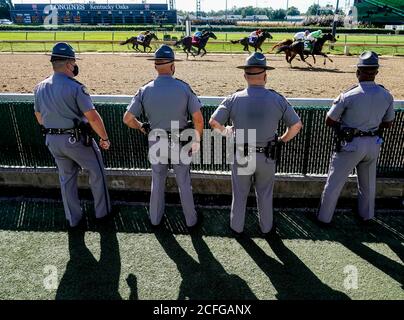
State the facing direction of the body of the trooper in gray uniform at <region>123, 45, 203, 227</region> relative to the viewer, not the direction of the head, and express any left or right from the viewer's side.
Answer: facing away from the viewer

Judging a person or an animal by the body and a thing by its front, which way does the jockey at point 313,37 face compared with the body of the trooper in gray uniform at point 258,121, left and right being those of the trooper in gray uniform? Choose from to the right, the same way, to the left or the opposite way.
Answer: to the right

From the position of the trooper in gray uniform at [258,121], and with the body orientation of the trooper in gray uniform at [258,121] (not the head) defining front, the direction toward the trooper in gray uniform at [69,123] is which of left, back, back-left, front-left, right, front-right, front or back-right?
left

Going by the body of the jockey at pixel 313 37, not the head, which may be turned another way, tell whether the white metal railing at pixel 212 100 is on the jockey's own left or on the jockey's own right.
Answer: on the jockey's own right

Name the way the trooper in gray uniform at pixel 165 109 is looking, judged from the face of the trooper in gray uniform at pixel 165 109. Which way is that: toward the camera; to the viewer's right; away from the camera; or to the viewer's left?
away from the camera

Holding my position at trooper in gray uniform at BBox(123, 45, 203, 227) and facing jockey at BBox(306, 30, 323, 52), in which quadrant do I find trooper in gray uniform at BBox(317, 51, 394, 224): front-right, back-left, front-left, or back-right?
front-right

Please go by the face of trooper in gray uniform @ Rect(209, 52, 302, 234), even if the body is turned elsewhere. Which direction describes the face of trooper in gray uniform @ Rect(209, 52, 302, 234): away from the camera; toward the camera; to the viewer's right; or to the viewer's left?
away from the camera

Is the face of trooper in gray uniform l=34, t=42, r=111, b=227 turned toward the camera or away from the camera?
away from the camera

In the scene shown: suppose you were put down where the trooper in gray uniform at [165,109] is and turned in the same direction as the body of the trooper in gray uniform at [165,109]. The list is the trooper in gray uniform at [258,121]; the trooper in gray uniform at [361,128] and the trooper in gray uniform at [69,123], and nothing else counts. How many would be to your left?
1

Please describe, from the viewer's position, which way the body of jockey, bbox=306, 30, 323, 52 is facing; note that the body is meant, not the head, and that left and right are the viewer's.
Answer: facing to the right of the viewer

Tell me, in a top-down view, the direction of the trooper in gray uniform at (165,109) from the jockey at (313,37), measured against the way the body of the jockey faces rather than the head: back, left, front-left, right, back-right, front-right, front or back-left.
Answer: right

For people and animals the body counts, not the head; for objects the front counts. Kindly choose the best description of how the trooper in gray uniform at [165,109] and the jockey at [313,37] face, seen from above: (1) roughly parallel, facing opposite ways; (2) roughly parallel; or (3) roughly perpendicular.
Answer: roughly perpendicular

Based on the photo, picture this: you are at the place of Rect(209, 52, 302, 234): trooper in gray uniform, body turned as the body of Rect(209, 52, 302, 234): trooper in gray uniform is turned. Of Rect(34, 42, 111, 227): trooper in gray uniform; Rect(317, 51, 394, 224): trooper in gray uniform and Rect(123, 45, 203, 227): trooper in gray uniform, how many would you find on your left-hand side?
2

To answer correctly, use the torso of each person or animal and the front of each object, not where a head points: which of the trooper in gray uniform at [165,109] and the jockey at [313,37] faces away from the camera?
the trooper in gray uniform

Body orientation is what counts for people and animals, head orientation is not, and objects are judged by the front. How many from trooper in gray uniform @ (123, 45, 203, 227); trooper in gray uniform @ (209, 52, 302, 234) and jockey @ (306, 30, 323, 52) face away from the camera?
2

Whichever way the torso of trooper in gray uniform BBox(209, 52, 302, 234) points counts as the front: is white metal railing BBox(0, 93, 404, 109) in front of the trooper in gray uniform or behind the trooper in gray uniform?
in front

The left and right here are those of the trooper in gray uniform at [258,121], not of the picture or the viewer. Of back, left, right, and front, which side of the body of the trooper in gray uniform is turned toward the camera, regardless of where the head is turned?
back
